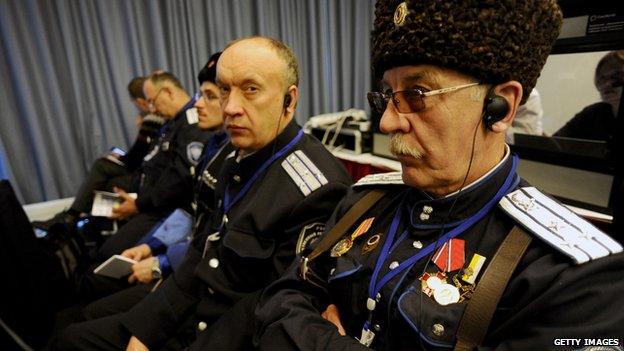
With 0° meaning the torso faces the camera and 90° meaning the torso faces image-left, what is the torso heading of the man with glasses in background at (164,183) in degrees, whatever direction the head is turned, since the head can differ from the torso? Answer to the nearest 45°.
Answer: approximately 90°

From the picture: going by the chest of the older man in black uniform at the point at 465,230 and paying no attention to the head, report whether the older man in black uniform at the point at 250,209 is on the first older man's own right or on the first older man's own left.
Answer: on the first older man's own right

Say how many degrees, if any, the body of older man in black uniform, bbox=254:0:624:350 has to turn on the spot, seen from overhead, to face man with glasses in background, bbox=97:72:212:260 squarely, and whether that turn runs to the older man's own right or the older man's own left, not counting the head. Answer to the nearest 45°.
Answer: approximately 90° to the older man's own right

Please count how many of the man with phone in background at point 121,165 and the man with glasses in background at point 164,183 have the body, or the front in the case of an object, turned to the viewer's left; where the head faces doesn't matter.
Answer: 2

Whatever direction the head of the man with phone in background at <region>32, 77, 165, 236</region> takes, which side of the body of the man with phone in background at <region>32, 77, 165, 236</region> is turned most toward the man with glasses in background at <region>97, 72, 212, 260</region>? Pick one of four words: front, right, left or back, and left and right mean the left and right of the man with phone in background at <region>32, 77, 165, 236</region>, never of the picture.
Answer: left

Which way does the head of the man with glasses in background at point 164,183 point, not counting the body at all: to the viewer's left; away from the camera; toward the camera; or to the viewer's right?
to the viewer's left

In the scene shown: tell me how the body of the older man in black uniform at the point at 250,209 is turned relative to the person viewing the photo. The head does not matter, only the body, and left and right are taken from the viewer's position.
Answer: facing the viewer and to the left of the viewer

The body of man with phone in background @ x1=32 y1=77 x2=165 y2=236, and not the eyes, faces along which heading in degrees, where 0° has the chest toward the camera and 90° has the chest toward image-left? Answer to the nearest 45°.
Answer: approximately 90°
